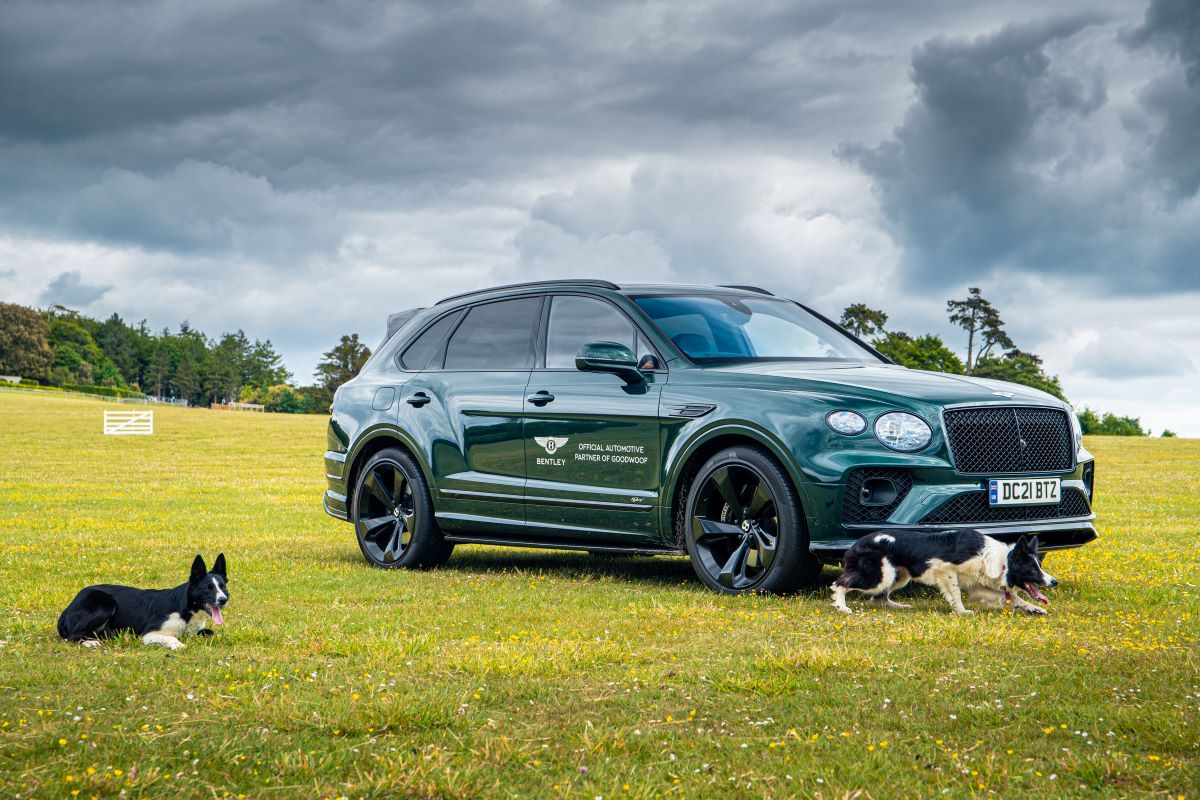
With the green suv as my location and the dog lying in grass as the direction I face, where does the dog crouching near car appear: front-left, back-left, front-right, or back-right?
back-left

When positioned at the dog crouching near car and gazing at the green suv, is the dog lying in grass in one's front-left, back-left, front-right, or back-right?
front-left

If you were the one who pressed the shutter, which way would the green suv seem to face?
facing the viewer and to the right of the viewer

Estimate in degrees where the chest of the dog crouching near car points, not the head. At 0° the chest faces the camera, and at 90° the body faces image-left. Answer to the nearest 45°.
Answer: approximately 270°

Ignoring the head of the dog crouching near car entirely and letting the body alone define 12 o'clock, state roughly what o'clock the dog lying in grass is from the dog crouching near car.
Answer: The dog lying in grass is roughly at 5 o'clock from the dog crouching near car.

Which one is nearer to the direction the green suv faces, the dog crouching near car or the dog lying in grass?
the dog crouching near car

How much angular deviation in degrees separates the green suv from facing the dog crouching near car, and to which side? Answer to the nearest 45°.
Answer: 0° — it already faces it

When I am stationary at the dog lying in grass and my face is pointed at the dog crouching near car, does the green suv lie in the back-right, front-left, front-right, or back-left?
front-left

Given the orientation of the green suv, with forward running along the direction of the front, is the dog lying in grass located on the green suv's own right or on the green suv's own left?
on the green suv's own right

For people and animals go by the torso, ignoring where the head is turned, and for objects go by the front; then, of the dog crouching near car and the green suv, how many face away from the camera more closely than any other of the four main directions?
0
